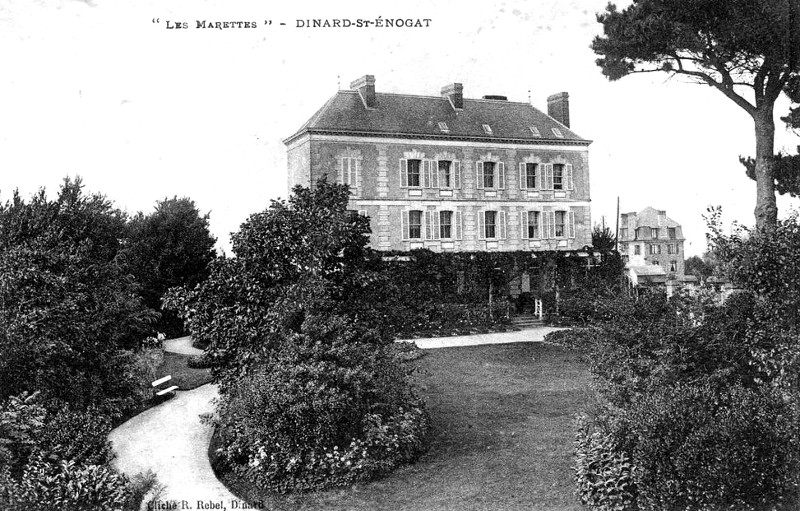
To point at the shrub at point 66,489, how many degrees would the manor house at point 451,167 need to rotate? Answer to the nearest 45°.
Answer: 0° — it already faces it

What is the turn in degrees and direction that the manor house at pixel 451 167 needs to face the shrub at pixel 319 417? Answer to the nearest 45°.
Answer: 0° — it already faces it

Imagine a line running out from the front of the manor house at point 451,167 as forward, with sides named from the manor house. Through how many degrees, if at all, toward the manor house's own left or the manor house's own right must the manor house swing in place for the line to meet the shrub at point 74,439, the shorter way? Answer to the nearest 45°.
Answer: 0° — it already faces it

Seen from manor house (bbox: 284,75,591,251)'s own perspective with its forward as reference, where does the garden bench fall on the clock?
The garden bench is roughly at 1 o'clock from the manor house.

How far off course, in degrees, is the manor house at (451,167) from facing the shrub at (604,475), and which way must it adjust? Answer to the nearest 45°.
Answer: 0° — it already faces it

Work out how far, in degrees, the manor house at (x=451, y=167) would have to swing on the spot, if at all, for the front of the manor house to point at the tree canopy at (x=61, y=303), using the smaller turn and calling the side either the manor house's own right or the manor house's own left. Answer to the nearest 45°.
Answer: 0° — it already faces it

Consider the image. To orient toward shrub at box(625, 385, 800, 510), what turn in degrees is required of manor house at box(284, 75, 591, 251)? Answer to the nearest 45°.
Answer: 0° — it already faces it

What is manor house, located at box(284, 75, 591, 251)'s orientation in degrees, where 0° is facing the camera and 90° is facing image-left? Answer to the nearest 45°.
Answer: approximately 0°

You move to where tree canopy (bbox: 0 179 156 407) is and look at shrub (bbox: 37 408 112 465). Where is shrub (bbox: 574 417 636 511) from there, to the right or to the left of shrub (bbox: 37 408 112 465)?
left
